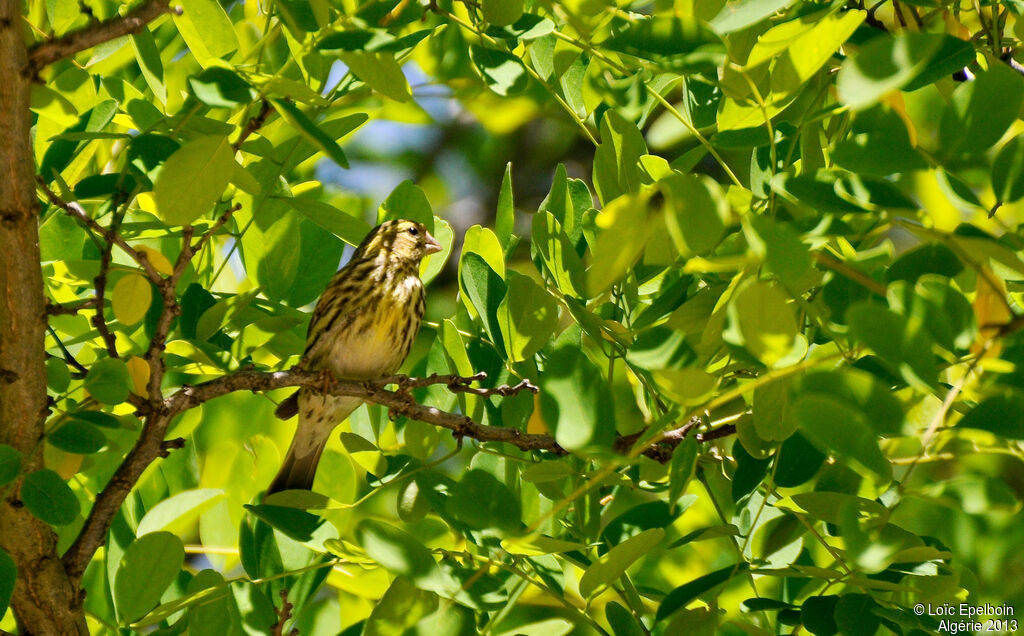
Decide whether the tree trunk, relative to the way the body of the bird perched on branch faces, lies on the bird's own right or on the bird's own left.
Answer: on the bird's own right

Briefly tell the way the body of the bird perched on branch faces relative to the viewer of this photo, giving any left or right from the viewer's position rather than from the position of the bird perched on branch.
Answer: facing the viewer and to the right of the viewer
